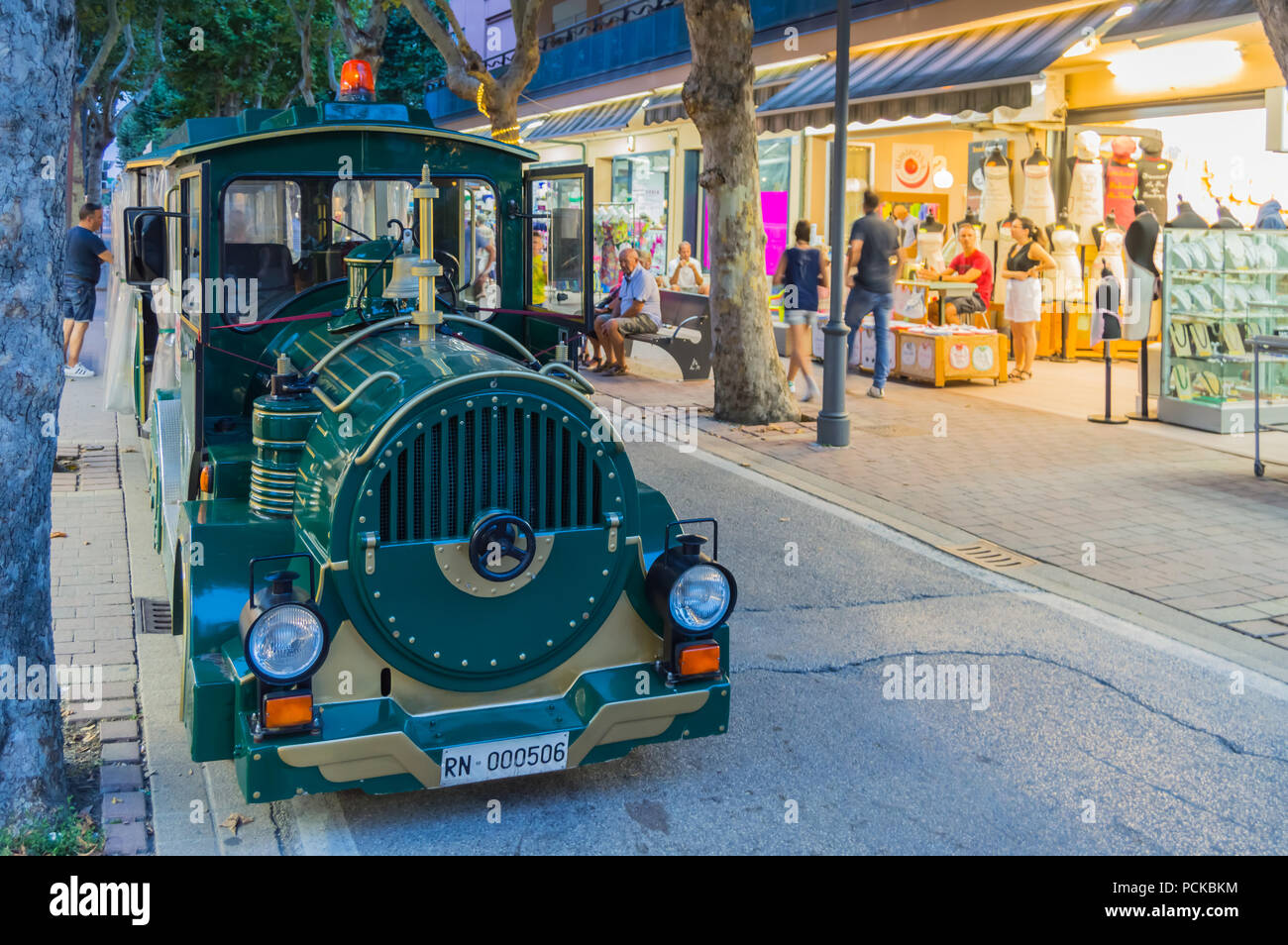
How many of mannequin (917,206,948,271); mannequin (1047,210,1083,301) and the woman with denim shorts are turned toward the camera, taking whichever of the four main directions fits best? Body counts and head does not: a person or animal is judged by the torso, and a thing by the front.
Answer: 2

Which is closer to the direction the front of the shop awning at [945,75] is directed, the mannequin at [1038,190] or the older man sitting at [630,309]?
the older man sitting

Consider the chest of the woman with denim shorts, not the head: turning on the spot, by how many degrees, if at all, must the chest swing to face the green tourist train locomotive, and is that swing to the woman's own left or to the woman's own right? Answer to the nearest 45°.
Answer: approximately 180°

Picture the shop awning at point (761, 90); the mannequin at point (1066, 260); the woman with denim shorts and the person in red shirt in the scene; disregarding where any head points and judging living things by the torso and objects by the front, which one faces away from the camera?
the woman with denim shorts

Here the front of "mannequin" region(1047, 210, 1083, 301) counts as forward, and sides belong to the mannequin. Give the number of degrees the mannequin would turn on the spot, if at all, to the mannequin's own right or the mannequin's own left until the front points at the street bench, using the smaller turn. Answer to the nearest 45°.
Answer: approximately 45° to the mannequin's own right

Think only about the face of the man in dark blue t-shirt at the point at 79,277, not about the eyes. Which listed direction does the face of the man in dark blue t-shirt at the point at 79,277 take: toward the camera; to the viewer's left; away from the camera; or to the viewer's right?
to the viewer's right

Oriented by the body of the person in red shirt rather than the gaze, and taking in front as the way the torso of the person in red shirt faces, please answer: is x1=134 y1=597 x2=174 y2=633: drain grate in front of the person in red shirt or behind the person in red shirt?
in front

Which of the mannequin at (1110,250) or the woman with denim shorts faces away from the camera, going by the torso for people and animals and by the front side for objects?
the woman with denim shorts

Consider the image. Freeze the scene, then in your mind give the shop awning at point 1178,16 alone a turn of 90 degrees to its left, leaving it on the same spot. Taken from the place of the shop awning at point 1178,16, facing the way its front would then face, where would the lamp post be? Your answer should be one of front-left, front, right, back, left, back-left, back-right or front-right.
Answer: right

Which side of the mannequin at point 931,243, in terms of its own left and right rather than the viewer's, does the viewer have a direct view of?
front

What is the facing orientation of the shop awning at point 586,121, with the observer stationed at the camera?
facing the viewer and to the left of the viewer

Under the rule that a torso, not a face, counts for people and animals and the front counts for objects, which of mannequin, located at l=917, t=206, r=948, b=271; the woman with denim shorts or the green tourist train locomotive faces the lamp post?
the mannequin

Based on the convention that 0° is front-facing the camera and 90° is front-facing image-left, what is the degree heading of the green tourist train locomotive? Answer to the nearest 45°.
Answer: approximately 315°

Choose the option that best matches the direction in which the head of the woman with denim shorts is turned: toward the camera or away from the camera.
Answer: away from the camera

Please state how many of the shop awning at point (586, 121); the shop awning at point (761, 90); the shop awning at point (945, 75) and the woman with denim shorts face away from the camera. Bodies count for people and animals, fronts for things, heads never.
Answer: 1

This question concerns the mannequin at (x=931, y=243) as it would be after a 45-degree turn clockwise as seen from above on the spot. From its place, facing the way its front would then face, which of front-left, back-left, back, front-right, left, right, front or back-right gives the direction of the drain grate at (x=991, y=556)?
front-left
